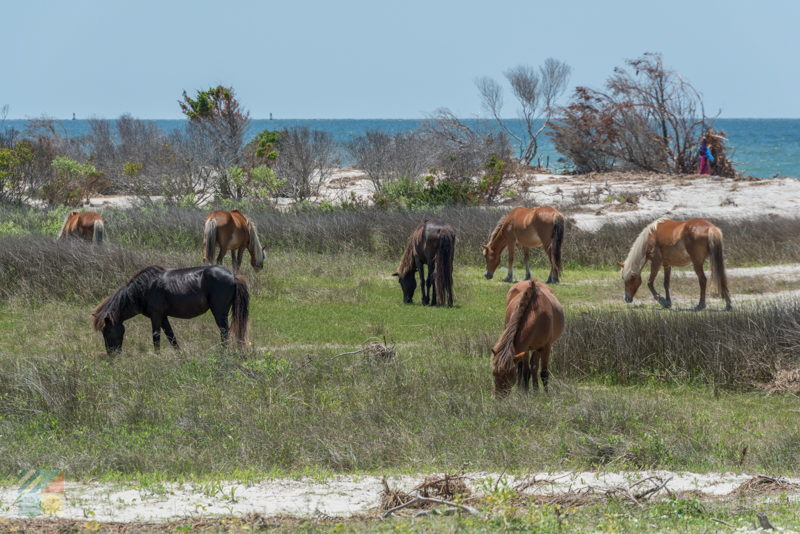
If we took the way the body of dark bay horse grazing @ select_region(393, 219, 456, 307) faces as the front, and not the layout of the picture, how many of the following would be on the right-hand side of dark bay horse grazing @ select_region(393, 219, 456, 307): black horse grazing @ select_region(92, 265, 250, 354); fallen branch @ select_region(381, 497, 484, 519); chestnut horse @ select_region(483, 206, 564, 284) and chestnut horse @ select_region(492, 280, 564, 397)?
1

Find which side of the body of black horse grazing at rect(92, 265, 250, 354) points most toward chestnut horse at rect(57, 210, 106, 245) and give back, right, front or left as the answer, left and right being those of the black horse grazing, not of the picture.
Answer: right

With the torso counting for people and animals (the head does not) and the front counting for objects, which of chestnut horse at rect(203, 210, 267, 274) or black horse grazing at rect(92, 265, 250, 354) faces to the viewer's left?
the black horse grazing

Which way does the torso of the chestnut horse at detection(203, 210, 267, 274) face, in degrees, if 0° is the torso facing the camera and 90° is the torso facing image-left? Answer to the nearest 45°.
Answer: approximately 225°

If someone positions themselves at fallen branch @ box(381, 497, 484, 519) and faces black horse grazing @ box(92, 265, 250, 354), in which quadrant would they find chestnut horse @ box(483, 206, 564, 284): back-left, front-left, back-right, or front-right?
front-right

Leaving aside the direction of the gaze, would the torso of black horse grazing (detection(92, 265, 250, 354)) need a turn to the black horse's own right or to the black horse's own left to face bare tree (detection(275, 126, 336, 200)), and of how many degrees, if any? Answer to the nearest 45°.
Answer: approximately 90° to the black horse's own right

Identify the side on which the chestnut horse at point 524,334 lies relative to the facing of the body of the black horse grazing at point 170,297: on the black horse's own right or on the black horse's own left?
on the black horse's own left

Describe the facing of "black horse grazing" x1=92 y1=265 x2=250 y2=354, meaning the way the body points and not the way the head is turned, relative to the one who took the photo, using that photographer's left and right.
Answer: facing to the left of the viewer

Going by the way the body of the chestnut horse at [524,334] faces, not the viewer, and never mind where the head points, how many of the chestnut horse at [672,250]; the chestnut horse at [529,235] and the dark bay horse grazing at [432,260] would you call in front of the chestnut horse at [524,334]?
0

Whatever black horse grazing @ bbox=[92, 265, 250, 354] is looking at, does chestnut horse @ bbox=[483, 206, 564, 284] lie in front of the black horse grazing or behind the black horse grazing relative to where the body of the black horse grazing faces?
behind
